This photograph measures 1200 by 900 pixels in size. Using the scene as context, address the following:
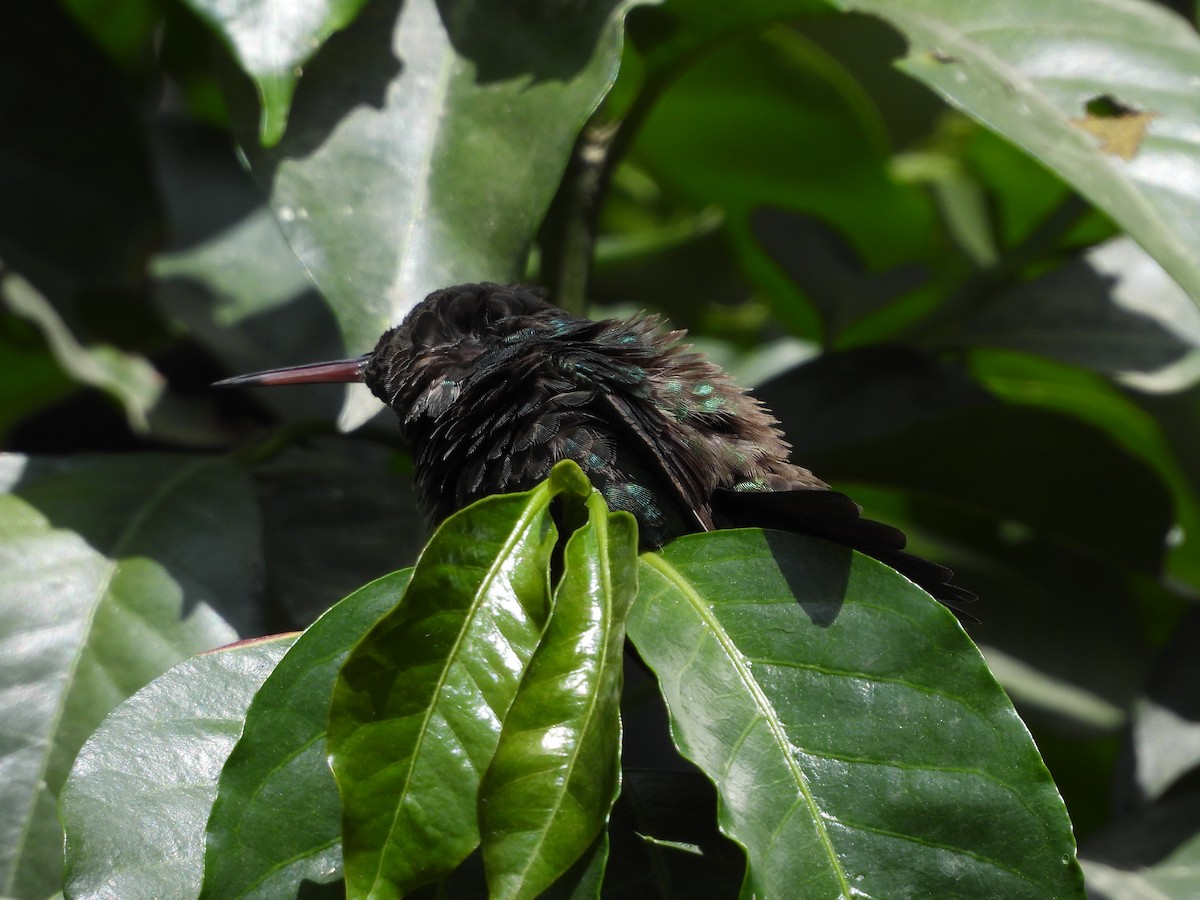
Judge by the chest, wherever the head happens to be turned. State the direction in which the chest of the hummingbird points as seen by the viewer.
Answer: to the viewer's left

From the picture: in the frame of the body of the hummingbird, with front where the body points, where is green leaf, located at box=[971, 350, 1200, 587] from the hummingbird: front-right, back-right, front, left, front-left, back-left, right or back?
back-right

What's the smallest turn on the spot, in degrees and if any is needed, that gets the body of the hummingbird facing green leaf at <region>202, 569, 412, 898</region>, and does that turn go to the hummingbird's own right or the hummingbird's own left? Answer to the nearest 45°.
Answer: approximately 90° to the hummingbird's own left

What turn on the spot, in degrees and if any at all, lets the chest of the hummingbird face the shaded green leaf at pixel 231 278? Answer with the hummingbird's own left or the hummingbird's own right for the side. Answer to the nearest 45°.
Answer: approximately 45° to the hummingbird's own right

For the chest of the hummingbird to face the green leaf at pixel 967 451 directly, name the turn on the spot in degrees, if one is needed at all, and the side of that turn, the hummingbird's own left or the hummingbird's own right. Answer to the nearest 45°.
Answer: approximately 135° to the hummingbird's own right

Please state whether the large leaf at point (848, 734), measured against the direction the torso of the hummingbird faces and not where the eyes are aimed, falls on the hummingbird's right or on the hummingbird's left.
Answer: on the hummingbird's left

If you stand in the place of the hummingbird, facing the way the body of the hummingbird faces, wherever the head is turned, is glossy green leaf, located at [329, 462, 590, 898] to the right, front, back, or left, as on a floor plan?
left
